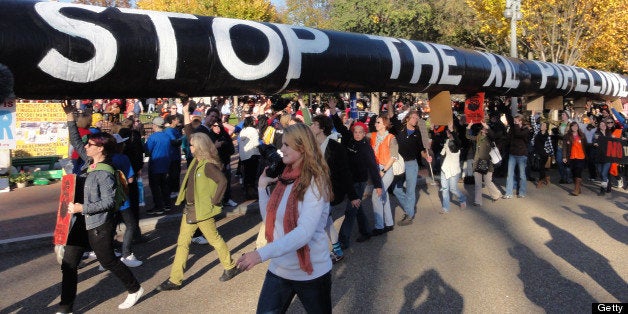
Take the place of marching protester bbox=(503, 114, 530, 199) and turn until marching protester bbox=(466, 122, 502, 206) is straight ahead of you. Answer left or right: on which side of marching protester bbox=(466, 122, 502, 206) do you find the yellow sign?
right

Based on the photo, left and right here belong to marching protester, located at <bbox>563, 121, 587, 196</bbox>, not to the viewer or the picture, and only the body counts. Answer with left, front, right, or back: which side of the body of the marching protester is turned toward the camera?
front

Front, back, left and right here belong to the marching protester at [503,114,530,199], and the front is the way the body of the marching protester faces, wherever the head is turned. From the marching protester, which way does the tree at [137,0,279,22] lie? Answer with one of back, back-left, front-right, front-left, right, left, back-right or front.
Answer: right

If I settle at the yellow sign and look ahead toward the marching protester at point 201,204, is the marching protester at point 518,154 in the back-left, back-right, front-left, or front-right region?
front-left

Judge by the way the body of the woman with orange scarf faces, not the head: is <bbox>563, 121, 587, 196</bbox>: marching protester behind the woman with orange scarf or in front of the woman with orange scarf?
behind

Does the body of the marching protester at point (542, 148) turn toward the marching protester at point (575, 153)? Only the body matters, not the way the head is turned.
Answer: no

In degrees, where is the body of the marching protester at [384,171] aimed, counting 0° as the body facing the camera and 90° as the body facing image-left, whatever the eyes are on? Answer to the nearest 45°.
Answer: approximately 45°

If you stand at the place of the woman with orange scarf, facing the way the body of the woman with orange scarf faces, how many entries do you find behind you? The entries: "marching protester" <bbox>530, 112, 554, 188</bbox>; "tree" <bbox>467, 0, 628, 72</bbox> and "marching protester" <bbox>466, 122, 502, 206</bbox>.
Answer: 3

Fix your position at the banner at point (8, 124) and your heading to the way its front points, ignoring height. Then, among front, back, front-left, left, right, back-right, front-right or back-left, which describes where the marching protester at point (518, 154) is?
left

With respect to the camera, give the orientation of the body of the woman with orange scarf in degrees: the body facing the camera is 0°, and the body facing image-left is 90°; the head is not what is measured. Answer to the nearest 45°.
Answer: approximately 45°

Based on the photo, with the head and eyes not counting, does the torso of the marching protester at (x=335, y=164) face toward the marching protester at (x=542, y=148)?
no

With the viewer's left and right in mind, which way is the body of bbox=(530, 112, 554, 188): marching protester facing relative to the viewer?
facing the viewer and to the left of the viewer

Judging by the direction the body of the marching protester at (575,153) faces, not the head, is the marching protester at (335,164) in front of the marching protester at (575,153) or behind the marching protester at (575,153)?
in front

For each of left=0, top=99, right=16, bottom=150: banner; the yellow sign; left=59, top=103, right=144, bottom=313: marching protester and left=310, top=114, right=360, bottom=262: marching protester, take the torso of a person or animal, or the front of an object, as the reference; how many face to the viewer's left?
2
